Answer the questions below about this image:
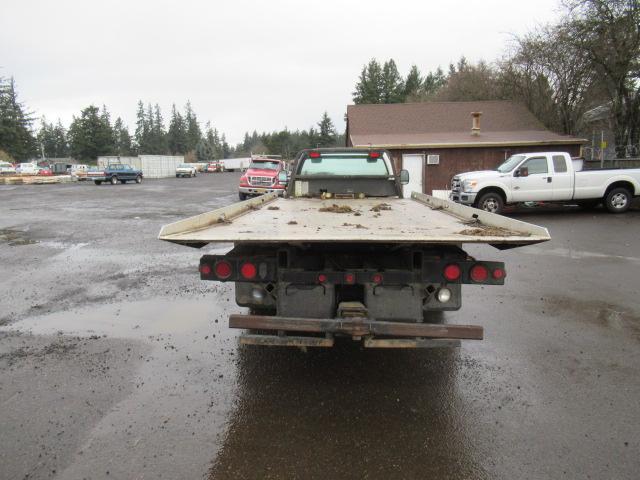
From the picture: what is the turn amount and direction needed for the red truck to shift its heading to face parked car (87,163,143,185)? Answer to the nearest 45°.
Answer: approximately 135° to its right

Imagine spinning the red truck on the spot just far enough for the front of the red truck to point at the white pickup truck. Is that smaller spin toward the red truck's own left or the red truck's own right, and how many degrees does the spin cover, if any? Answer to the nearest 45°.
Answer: approximately 45° to the red truck's own left

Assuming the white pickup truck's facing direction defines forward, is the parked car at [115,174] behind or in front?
in front

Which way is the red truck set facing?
toward the camera

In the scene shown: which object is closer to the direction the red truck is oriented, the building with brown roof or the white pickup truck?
the white pickup truck

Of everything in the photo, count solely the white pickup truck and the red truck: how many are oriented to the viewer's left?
1

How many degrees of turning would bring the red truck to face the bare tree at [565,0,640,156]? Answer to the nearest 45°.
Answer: approximately 90° to its left

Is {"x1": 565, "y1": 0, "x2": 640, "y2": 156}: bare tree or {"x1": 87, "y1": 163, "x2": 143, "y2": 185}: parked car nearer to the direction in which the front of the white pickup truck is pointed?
the parked car

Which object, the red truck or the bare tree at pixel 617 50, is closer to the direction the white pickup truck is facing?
the red truck

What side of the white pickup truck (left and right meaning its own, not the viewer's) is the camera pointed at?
left

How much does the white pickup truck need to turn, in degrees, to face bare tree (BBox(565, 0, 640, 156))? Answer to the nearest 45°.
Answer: approximately 90° to its right
